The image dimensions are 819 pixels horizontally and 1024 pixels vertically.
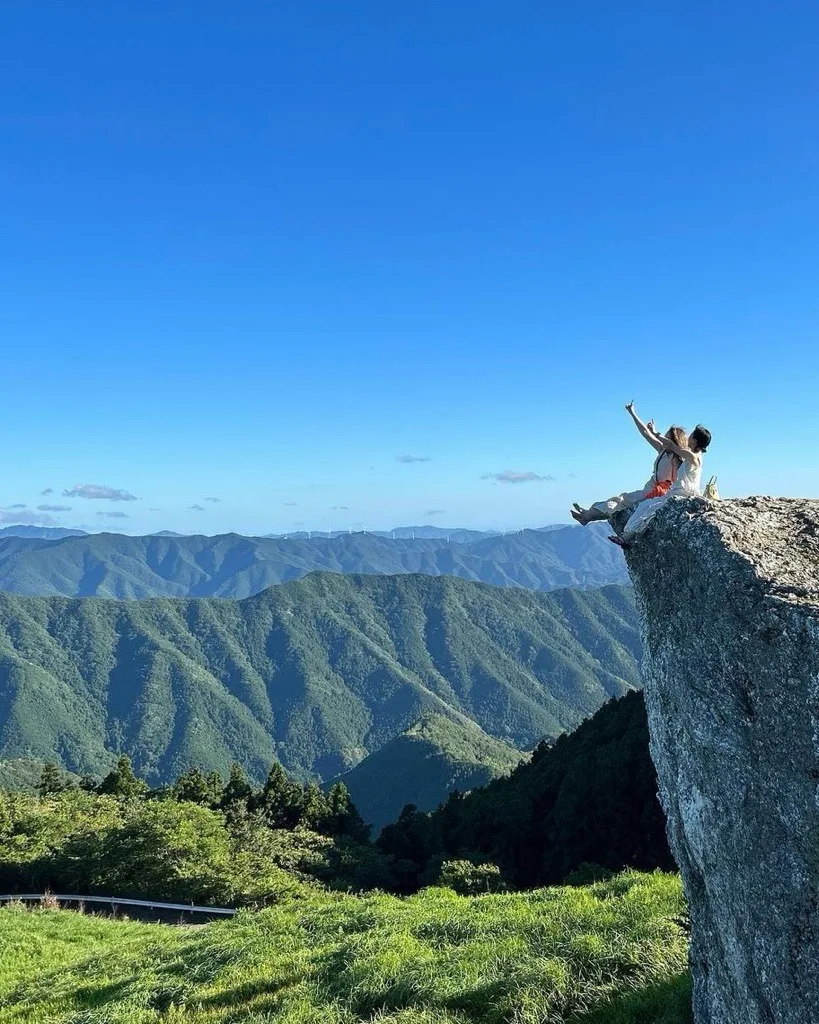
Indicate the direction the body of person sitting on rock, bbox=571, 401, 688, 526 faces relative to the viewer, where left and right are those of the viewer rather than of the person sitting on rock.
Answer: facing to the left of the viewer

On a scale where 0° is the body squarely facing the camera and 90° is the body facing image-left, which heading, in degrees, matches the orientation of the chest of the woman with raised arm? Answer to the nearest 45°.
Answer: approximately 90°
